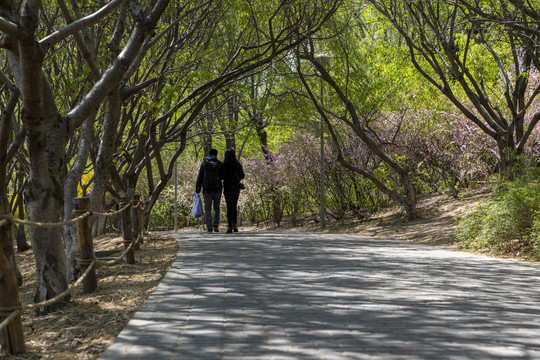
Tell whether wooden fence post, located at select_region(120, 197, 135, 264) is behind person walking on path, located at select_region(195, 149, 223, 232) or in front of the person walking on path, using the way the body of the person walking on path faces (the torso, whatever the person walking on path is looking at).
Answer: behind

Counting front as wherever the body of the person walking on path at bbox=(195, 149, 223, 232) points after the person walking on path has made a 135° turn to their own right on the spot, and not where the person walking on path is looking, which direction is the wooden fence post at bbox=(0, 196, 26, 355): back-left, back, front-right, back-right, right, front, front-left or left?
front-right

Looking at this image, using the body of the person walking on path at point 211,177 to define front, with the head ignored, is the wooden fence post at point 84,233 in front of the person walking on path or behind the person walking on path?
behind

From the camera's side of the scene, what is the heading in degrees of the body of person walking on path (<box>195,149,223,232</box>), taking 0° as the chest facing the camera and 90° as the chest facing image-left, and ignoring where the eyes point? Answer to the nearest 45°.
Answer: approximately 180°

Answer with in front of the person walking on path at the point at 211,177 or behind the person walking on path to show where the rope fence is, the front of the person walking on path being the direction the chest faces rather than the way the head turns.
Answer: behind

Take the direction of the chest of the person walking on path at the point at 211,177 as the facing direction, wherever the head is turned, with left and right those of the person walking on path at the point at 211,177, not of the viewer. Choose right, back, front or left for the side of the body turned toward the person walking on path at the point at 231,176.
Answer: right

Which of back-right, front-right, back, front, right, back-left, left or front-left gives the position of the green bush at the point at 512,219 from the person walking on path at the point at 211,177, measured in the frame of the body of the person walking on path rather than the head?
back-right
